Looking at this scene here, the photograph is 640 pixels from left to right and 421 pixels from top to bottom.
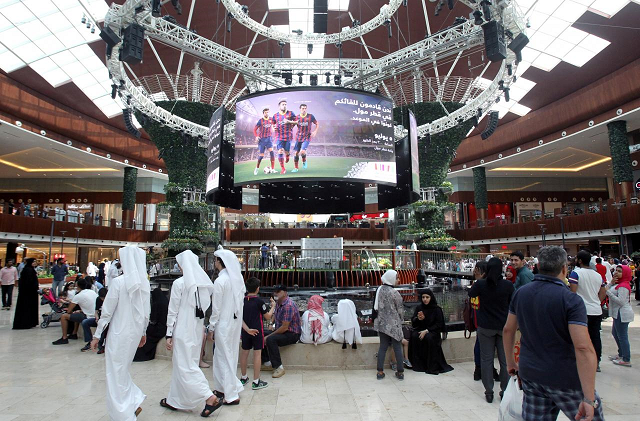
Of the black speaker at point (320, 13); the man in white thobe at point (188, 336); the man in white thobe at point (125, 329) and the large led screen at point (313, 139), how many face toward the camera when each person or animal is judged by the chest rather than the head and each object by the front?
2

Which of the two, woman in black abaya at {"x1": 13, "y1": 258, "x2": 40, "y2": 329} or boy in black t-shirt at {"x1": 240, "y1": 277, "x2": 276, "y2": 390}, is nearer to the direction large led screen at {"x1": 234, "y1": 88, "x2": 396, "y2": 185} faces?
the boy in black t-shirt

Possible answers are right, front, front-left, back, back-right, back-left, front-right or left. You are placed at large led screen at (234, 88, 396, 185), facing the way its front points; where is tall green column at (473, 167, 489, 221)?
back-left

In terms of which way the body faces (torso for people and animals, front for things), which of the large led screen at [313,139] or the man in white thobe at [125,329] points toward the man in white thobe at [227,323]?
the large led screen

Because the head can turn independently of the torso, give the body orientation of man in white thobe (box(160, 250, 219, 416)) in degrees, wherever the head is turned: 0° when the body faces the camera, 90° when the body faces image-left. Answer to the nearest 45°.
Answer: approximately 135°

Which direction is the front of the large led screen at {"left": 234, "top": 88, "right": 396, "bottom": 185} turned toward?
toward the camera

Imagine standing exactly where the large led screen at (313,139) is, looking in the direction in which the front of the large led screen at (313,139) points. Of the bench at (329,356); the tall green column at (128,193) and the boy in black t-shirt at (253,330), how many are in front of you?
2

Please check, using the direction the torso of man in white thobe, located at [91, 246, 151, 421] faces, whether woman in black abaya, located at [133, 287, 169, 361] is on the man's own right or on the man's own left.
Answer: on the man's own right

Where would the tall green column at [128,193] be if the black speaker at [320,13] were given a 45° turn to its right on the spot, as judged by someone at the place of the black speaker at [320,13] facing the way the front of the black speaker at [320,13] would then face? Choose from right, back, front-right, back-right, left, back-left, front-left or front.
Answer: right

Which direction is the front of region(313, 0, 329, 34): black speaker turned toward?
toward the camera

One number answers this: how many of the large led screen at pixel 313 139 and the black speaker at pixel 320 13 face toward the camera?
2

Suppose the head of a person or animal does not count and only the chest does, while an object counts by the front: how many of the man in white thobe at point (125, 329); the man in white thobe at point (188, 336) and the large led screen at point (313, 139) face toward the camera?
1
